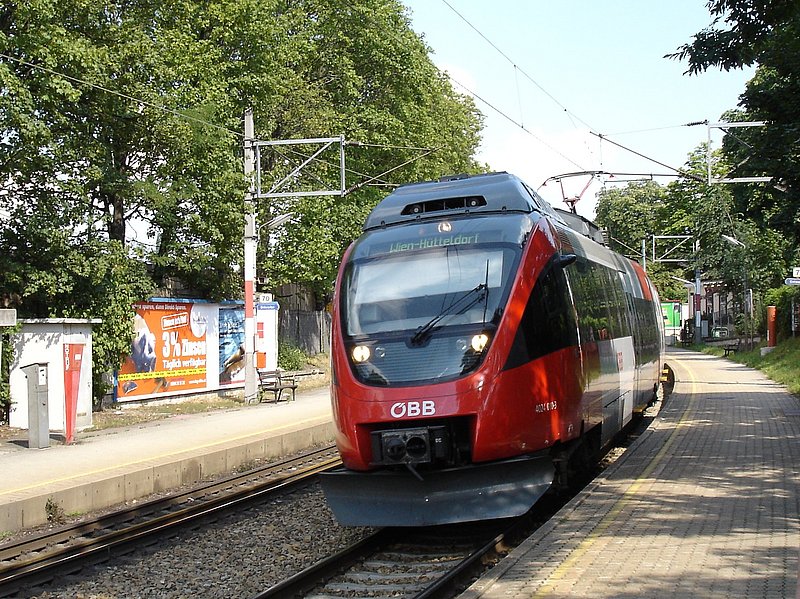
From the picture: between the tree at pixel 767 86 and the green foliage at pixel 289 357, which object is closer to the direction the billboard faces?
the tree

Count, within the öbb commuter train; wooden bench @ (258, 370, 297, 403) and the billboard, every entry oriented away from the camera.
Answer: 0

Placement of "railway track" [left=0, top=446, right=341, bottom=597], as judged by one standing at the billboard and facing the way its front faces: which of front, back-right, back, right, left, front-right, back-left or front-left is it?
front-right

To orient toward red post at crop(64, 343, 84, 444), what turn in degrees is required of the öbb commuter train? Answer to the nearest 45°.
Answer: approximately 90° to its right

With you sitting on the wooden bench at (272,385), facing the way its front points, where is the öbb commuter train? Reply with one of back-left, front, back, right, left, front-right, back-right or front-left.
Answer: front-right

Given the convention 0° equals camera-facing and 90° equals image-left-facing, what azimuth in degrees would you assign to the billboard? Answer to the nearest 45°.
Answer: approximately 315°

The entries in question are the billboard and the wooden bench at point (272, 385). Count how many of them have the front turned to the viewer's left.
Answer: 0

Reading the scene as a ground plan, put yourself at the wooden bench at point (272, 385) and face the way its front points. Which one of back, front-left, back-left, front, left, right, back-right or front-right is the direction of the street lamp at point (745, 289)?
left

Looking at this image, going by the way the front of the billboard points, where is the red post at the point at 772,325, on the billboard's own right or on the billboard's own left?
on the billboard's own left

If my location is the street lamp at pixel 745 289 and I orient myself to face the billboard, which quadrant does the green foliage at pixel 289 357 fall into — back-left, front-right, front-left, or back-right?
front-right

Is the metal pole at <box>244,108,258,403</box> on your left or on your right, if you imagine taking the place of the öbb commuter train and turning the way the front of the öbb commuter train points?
on your right

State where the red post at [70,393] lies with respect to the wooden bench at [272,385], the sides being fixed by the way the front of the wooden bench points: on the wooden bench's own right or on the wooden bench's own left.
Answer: on the wooden bench's own right

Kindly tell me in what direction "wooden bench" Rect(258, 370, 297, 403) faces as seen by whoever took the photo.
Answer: facing the viewer and to the right of the viewer

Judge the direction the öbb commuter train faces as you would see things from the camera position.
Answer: facing the viewer and to the left of the viewer

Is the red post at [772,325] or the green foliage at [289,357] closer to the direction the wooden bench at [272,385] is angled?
the red post

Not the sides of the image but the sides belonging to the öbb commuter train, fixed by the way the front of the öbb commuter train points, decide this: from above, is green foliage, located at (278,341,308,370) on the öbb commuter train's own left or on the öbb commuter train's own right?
on the öbb commuter train's own right

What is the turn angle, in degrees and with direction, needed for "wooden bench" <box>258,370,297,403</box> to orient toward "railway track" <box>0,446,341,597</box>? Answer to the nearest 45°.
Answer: approximately 45° to its right
